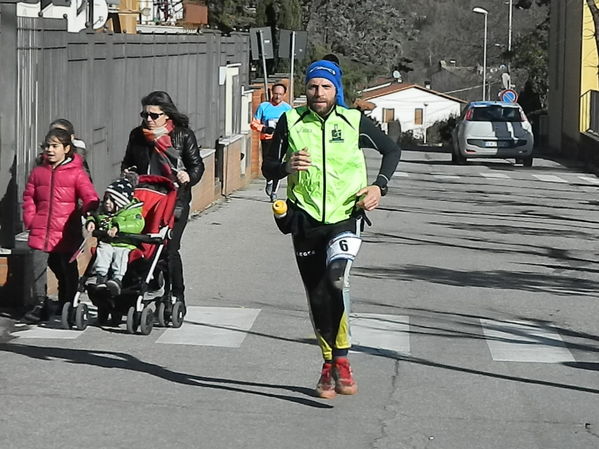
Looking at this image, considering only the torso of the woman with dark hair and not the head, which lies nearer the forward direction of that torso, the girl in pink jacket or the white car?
the girl in pink jacket

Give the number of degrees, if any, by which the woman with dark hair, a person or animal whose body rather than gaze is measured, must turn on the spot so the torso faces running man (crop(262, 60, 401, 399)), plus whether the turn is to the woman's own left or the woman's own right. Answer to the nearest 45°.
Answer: approximately 45° to the woman's own left

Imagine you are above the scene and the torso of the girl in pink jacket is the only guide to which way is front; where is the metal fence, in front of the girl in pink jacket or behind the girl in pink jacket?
behind
